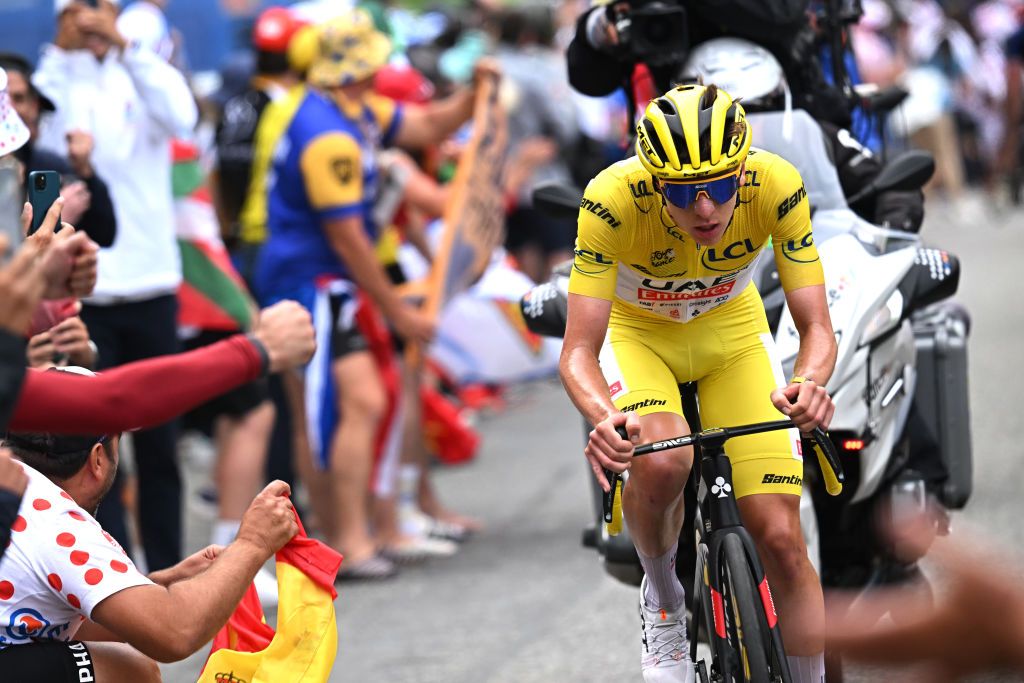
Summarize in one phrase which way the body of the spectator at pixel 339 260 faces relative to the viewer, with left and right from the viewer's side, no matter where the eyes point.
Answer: facing to the right of the viewer

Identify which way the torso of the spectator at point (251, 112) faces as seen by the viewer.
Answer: to the viewer's right

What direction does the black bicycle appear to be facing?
toward the camera

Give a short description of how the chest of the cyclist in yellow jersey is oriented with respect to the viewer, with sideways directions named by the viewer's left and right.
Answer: facing the viewer

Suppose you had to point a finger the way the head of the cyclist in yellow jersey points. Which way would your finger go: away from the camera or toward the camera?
toward the camera

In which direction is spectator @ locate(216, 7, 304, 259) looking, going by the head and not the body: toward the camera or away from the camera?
away from the camera

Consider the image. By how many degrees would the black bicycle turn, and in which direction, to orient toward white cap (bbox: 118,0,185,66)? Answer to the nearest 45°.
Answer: approximately 135° to its right

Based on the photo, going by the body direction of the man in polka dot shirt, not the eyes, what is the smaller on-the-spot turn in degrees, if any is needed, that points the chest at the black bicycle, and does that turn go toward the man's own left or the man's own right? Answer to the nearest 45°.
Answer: approximately 45° to the man's own right

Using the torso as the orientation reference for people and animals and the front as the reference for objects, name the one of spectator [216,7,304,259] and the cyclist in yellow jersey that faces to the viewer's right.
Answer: the spectator

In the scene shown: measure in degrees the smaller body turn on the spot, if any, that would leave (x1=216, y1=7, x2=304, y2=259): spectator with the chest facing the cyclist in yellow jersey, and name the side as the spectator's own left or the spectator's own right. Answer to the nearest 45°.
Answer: approximately 90° to the spectator's own right

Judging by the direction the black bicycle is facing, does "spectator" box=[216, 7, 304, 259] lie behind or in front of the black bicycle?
behind

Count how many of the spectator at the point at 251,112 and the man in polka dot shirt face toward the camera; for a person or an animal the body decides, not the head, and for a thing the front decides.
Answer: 0

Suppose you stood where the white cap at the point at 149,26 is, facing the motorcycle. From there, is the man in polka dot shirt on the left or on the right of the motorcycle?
right

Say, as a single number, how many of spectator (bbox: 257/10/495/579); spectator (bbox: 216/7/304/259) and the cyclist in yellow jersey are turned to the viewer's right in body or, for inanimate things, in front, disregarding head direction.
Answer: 2

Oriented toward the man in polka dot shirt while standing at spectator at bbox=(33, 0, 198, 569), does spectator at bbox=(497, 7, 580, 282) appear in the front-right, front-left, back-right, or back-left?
back-left

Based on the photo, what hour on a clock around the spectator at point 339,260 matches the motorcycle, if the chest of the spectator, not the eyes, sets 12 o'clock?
The motorcycle is roughly at 2 o'clock from the spectator.
